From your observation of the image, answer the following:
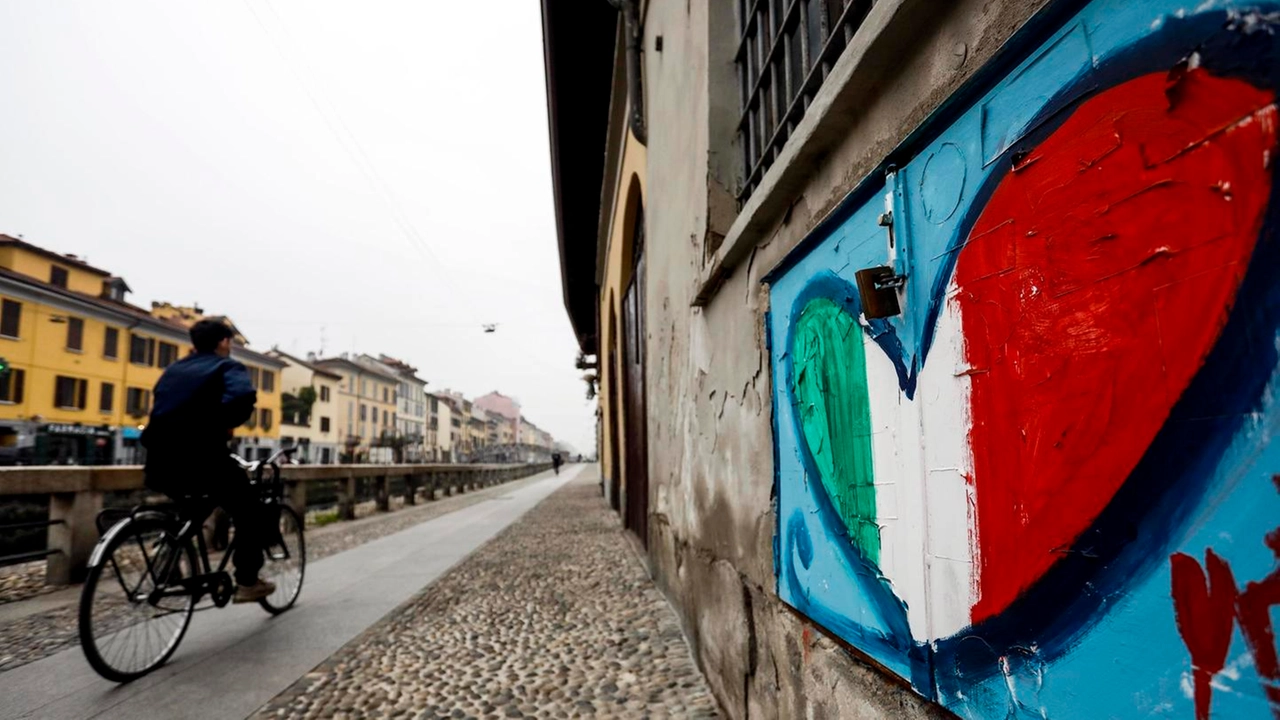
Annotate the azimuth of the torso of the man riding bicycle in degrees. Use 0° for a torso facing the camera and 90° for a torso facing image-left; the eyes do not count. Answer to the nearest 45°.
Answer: approximately 225°

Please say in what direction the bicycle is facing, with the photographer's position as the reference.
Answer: facing away from the viewer and to the right of the viewer

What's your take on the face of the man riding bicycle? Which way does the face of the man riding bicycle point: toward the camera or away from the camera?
away from the camera
